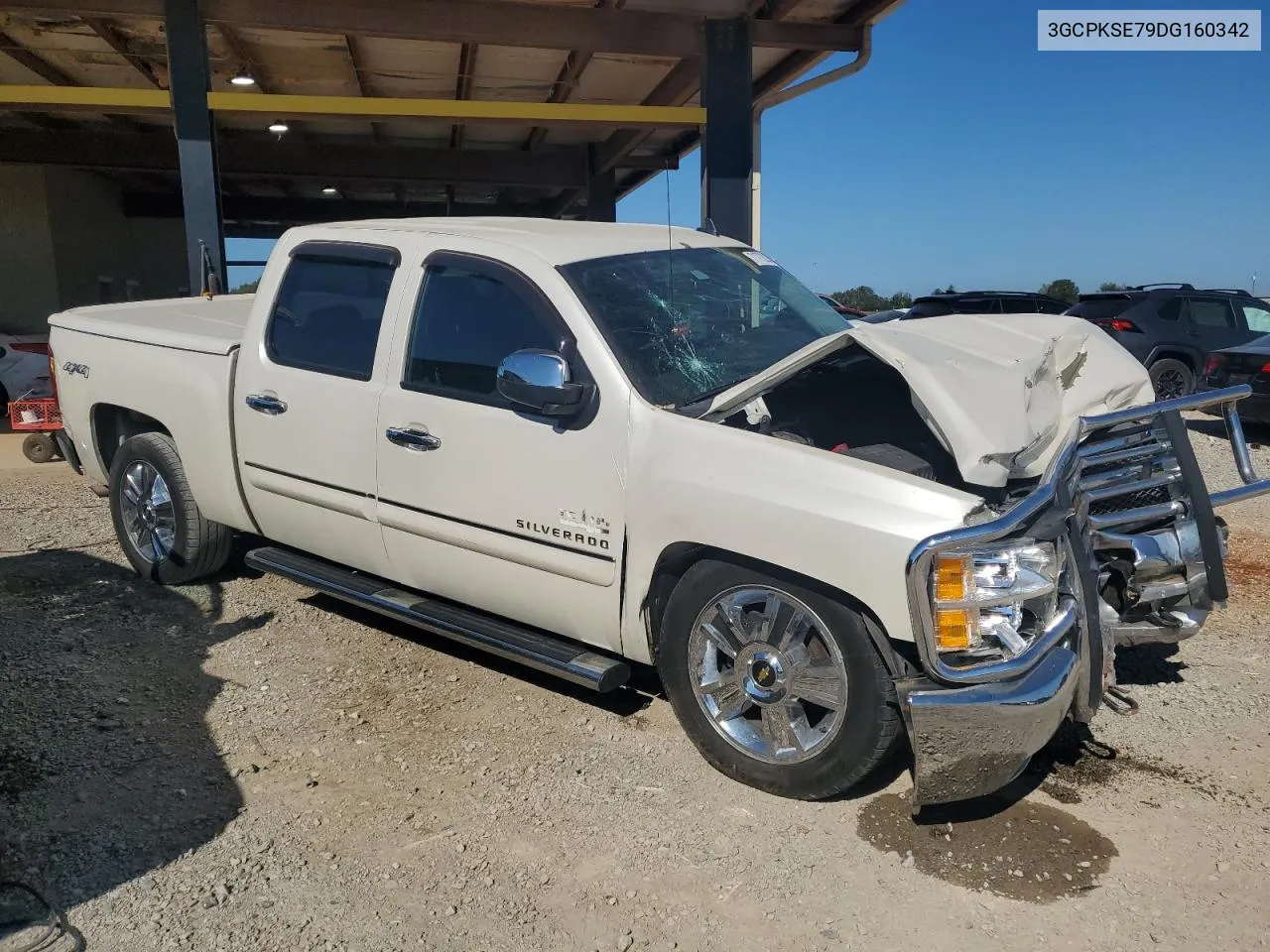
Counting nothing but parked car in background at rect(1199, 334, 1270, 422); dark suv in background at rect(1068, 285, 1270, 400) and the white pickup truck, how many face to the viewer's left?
0

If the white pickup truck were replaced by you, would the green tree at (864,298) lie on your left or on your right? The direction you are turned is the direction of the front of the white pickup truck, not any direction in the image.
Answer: on your left

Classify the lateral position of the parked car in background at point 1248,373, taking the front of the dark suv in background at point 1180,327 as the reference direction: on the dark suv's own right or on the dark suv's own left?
on the dark suv's own right

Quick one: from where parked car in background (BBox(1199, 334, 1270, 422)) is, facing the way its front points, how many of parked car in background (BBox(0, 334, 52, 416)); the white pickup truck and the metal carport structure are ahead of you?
0

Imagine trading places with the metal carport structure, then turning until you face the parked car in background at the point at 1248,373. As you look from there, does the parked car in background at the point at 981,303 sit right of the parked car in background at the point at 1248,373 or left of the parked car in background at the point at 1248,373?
left

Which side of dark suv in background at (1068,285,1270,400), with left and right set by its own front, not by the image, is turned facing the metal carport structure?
back

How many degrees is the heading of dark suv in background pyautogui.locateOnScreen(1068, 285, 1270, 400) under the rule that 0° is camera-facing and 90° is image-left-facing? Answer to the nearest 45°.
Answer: approximately 225°

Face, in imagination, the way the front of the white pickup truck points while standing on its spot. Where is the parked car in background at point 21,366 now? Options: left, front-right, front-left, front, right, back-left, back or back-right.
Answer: back

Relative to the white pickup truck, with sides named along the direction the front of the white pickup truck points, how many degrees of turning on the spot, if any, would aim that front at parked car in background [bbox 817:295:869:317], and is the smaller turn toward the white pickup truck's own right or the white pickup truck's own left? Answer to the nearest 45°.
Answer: approximately 135° to the white pickup truck's own left

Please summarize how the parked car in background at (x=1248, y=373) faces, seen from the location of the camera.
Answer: facing away from the viewer and to the right of the viewer

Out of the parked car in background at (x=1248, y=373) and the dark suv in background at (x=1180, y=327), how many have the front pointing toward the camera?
0

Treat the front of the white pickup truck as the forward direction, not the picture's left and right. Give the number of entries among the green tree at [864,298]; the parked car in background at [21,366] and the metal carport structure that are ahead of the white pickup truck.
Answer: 0
